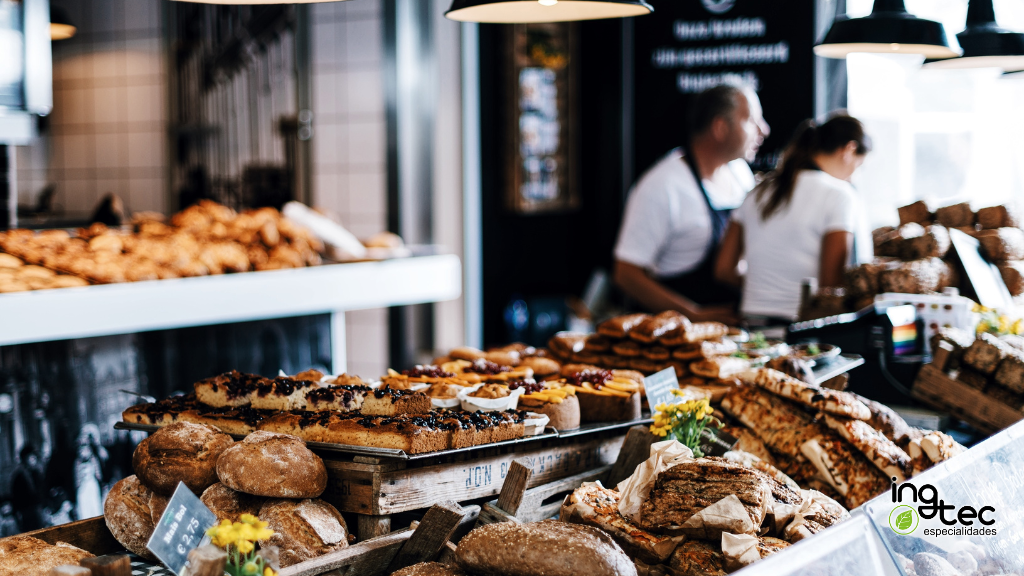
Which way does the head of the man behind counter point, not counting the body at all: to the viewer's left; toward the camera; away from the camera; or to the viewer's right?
to the viewer's right

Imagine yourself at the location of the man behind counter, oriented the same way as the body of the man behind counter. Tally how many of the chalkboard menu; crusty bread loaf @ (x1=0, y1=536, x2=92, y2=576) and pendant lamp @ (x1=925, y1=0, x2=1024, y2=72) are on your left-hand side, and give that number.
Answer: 1

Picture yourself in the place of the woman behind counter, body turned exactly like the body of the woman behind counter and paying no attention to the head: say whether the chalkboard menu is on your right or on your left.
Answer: on your left

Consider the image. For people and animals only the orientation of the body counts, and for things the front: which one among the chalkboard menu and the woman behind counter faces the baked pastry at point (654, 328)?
the chalkboard menu

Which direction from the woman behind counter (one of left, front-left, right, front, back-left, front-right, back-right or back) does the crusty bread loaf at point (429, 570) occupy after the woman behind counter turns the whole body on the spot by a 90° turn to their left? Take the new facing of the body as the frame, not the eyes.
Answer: back-left

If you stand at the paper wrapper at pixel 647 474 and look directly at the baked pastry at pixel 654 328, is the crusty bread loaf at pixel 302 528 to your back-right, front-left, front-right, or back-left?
back-left

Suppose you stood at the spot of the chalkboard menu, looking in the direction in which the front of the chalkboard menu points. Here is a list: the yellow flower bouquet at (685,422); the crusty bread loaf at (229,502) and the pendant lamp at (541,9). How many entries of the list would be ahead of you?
3

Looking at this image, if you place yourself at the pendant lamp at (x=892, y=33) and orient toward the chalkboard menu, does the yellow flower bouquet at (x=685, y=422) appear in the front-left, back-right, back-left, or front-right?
back-left

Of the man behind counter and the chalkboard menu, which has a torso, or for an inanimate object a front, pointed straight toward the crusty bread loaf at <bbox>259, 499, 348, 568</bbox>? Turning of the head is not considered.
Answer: the chalkboard menu

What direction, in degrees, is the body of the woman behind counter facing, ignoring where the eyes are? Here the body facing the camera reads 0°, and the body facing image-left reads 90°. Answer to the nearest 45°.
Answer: approximately 225°

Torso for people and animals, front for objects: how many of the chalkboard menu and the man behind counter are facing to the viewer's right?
1

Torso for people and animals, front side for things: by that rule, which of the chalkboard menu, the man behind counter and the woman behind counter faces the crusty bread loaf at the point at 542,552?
the chalkboard menu

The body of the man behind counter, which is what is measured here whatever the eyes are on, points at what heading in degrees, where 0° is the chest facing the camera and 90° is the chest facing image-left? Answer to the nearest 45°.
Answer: approximately 270°
